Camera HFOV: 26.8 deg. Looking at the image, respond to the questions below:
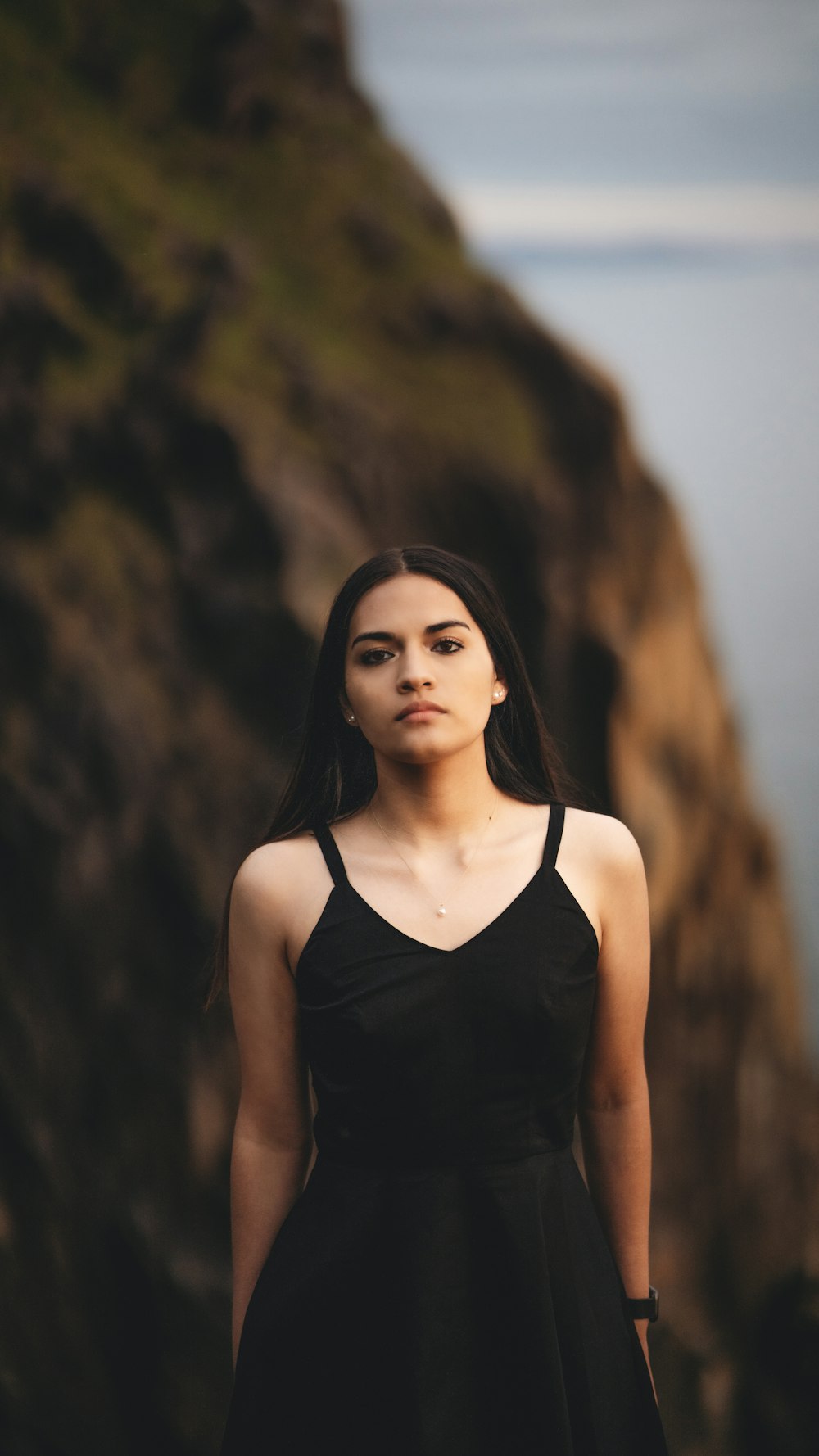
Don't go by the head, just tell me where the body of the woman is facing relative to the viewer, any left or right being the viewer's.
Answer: facing the viewer

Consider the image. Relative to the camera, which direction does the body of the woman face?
toward the camera
